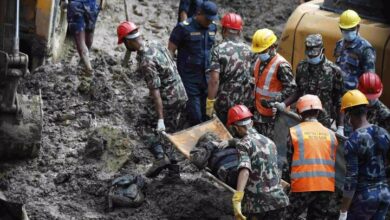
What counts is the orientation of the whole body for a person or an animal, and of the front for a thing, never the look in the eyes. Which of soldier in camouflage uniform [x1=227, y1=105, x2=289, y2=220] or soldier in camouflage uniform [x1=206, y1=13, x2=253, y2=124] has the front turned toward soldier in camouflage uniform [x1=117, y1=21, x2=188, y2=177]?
soldier in camouflage uniform [x1=227, y1=105, x2=289, y2=220]

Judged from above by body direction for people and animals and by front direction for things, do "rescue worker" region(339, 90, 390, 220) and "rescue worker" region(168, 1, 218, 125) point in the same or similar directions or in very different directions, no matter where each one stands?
very different directions

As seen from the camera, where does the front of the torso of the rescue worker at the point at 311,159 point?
away from the camera

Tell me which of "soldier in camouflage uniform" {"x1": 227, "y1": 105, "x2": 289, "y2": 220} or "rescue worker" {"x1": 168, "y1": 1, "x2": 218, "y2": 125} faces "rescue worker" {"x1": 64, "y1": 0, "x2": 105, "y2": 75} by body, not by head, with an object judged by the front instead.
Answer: the soldier in camouflage uniform

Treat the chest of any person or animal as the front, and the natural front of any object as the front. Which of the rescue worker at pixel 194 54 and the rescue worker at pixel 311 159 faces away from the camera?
the rescue worker at pixel 311 159

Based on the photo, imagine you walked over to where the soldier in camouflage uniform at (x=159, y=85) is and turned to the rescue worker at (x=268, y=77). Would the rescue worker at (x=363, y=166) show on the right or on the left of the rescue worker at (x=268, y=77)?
right

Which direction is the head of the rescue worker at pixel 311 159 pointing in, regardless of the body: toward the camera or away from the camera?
away from the camera

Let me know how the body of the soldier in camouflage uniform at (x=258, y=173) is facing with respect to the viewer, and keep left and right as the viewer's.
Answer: facing away from the viewer and to the left of the viewer
